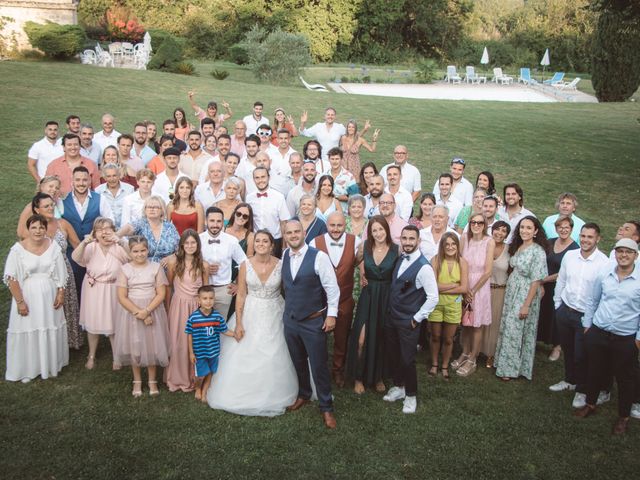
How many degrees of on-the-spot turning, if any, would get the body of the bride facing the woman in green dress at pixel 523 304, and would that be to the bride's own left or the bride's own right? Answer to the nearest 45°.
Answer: approximately 90° to the bride's own left

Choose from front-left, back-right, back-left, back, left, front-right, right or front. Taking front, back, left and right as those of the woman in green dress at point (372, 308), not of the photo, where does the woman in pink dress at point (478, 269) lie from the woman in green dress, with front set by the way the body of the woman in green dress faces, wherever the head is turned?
back-left

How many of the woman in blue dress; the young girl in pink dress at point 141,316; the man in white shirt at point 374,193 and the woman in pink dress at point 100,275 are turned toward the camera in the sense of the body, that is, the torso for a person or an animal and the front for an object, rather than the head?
4

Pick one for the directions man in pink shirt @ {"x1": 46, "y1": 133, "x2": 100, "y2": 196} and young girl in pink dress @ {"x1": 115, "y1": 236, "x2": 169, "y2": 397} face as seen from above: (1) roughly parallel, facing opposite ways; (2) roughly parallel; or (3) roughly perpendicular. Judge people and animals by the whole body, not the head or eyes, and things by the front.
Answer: roughly parallel

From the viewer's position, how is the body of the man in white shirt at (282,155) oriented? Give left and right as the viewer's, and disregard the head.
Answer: facing the viewer

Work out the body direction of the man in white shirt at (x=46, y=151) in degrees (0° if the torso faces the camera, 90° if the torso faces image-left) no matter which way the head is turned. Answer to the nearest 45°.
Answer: approximately 315°

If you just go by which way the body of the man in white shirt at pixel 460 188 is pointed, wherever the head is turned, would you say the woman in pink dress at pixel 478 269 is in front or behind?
in front

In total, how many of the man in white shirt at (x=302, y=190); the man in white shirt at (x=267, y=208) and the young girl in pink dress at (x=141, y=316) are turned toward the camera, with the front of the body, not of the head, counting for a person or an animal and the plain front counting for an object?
3

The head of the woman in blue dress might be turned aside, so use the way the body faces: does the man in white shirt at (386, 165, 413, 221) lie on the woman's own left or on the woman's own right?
on the woman's own left

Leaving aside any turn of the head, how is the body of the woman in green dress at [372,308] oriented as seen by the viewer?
toward the camera

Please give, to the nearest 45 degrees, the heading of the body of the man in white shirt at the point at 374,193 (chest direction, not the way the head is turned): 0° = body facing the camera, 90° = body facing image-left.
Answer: approximately 0°

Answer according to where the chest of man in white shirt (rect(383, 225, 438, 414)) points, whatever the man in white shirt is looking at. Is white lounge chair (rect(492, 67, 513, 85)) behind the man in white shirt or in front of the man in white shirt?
behind

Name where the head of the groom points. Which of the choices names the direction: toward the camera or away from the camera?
toward the camera

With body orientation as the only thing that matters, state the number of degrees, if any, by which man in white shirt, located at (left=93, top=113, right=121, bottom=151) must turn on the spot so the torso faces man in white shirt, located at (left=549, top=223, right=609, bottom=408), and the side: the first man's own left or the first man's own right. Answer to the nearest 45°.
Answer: approximately 45° to the first man's own left

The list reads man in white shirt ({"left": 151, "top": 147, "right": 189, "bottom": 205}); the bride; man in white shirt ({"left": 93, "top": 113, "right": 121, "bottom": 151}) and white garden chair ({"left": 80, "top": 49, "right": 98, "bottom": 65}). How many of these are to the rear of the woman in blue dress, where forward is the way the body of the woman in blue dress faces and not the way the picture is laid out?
3

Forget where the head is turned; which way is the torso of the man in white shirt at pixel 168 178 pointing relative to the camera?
toward the camera
